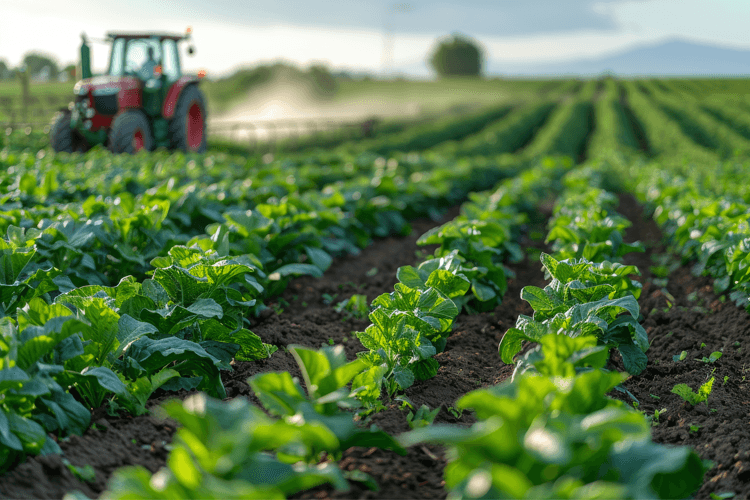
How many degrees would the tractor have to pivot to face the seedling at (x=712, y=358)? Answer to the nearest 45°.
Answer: approximately 45° to its left

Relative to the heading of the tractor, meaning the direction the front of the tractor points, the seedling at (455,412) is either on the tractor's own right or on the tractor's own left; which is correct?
on the tractor's own left

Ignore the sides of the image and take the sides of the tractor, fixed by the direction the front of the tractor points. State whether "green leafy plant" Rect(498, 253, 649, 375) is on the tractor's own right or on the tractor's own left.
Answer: on the tractor's own left

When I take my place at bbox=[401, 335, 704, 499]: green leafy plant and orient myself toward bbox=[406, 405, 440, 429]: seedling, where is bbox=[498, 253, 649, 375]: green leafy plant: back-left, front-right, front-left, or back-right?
front-right

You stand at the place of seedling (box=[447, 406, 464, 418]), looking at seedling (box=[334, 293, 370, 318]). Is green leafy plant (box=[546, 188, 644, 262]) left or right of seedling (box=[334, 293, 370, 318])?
right

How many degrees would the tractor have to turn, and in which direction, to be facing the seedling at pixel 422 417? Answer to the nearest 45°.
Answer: approximately 45° to its left

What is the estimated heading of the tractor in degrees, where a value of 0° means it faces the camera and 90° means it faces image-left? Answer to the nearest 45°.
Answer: approximately 45°

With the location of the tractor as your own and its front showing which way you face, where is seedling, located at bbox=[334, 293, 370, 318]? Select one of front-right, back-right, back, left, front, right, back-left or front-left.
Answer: front-left

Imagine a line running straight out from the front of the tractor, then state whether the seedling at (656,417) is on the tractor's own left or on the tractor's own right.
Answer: on the tractor's own left

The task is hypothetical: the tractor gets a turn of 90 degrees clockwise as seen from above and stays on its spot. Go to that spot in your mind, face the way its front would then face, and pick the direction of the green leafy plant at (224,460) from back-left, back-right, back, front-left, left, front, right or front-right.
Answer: back-left

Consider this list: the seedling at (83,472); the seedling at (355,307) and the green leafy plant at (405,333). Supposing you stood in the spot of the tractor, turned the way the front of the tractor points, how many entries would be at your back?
0

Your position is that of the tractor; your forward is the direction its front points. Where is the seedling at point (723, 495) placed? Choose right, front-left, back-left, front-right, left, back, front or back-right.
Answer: front-left

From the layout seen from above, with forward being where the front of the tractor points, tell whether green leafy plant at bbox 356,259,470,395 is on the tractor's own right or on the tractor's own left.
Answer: on the tractor's own left

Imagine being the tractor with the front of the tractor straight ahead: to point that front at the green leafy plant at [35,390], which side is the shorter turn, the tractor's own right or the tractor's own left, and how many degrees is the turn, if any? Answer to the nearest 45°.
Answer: approximately 45° to the tractor's own left

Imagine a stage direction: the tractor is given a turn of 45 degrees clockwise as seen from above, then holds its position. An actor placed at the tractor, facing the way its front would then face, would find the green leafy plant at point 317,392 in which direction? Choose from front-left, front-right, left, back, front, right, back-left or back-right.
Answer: left

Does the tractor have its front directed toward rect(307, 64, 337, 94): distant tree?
no
